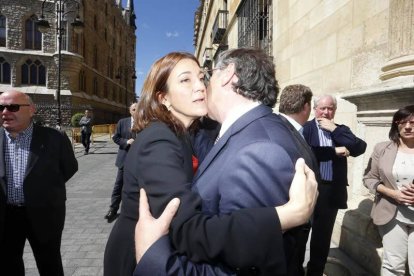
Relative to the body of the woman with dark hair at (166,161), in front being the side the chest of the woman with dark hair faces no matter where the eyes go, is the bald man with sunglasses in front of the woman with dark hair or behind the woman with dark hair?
behind

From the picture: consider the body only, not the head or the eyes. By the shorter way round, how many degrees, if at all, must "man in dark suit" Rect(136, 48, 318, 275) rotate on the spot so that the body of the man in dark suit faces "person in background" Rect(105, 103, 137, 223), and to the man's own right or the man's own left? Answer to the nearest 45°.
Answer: approximately 45° to the man's own right

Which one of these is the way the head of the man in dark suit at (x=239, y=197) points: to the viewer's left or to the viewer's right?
to the viewer's left

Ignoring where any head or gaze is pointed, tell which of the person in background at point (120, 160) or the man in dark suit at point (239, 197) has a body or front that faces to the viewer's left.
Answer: the man in dark suit

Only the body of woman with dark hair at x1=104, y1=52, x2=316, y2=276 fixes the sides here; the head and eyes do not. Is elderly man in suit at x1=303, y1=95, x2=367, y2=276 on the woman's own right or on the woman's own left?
on the woman's own left

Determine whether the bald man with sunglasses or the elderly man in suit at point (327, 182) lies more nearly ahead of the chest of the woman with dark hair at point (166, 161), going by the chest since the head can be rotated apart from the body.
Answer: the elderly man in suit

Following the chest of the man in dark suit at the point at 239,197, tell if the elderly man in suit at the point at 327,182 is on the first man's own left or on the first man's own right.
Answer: on the first man's own right

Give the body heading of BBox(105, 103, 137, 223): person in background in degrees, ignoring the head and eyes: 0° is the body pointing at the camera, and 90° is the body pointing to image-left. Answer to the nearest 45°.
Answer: approximately 315°

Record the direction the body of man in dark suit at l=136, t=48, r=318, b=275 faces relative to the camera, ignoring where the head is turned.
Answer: to the viewer's left

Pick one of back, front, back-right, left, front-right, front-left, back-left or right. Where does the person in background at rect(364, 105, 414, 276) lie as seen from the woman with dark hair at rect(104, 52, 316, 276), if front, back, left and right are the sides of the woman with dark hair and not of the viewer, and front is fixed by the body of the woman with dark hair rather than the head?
front-left

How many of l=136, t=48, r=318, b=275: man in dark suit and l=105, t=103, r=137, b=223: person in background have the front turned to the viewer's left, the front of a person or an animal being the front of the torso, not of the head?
1

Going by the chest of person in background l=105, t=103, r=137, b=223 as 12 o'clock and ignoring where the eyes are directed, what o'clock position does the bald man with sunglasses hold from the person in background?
The bald man with sunglasses is roughly at 2 o'clock from the person in background.

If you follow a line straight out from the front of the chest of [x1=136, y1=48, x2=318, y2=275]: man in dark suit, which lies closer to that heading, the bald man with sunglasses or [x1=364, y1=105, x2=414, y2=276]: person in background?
the bald man with sunglasses

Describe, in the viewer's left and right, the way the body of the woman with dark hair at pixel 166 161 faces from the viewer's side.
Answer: facing to the right of the viewer
